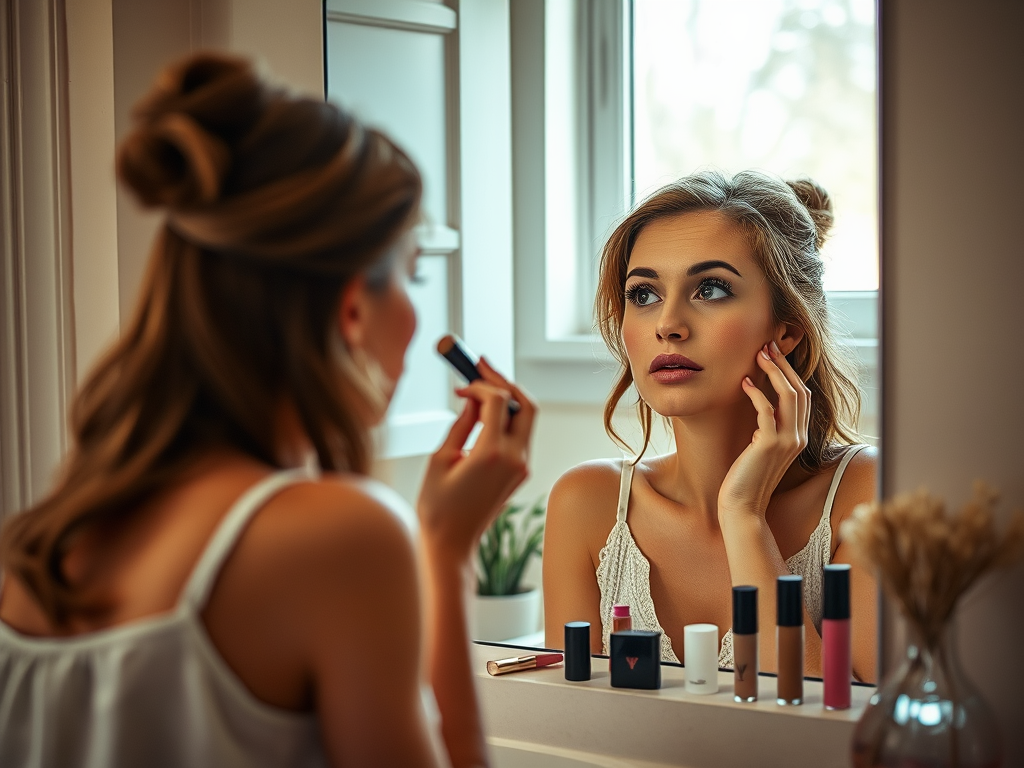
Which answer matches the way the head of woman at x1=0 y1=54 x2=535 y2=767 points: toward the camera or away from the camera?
away from the camera

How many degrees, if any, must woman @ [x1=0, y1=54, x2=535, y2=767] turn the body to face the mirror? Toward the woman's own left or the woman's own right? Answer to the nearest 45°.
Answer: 0° — they already face it

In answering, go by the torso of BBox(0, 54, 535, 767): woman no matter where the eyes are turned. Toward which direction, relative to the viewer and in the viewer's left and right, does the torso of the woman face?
facing away from the viewer and to the right of the viewer
